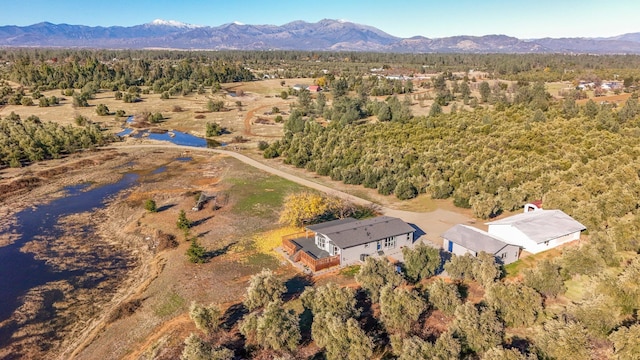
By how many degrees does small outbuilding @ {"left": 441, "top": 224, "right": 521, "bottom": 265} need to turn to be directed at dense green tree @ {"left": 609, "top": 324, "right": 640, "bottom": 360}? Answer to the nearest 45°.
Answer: approximately 90° to its left

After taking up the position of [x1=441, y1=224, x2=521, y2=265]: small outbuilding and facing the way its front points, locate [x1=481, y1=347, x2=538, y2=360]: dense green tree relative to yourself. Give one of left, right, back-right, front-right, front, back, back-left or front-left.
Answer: front-left

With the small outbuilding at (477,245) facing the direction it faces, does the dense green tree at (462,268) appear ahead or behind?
ahead

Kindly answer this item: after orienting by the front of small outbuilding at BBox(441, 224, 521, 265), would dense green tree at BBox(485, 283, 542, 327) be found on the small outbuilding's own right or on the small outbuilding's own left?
on the small outbuilding's own left

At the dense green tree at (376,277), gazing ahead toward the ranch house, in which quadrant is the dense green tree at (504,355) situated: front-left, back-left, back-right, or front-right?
back-right

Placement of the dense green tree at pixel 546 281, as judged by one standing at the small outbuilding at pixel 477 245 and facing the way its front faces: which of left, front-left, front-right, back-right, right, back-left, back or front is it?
left

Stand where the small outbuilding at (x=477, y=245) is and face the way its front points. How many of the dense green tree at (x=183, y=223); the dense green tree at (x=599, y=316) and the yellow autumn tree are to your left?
1

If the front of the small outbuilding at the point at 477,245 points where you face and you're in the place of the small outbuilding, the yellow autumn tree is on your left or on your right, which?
on your right

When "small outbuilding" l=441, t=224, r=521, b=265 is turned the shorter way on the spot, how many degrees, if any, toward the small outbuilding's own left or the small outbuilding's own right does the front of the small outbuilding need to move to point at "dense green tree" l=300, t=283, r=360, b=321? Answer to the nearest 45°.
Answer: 0° — it already faces it

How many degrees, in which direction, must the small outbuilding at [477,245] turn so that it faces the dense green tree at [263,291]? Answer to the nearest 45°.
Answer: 0° — it already faces it

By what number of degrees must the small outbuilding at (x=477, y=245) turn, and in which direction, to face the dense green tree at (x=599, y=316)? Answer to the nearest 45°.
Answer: approximately 90° to its left

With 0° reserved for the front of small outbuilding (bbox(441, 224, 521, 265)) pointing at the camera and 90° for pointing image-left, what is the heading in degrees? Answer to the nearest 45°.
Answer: approximately 45°

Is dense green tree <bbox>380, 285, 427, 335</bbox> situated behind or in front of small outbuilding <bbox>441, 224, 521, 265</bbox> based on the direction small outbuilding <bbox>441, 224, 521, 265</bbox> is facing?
in front

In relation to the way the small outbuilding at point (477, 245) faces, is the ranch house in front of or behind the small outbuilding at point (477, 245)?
in front

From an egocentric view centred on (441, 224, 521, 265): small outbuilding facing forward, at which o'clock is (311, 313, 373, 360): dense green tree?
The dense green tree is roughly at 11 o'clock from the small outbuilding.

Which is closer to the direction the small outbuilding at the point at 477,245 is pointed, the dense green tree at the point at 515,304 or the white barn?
the dense green tree

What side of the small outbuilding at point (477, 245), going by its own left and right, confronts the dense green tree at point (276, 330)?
front
